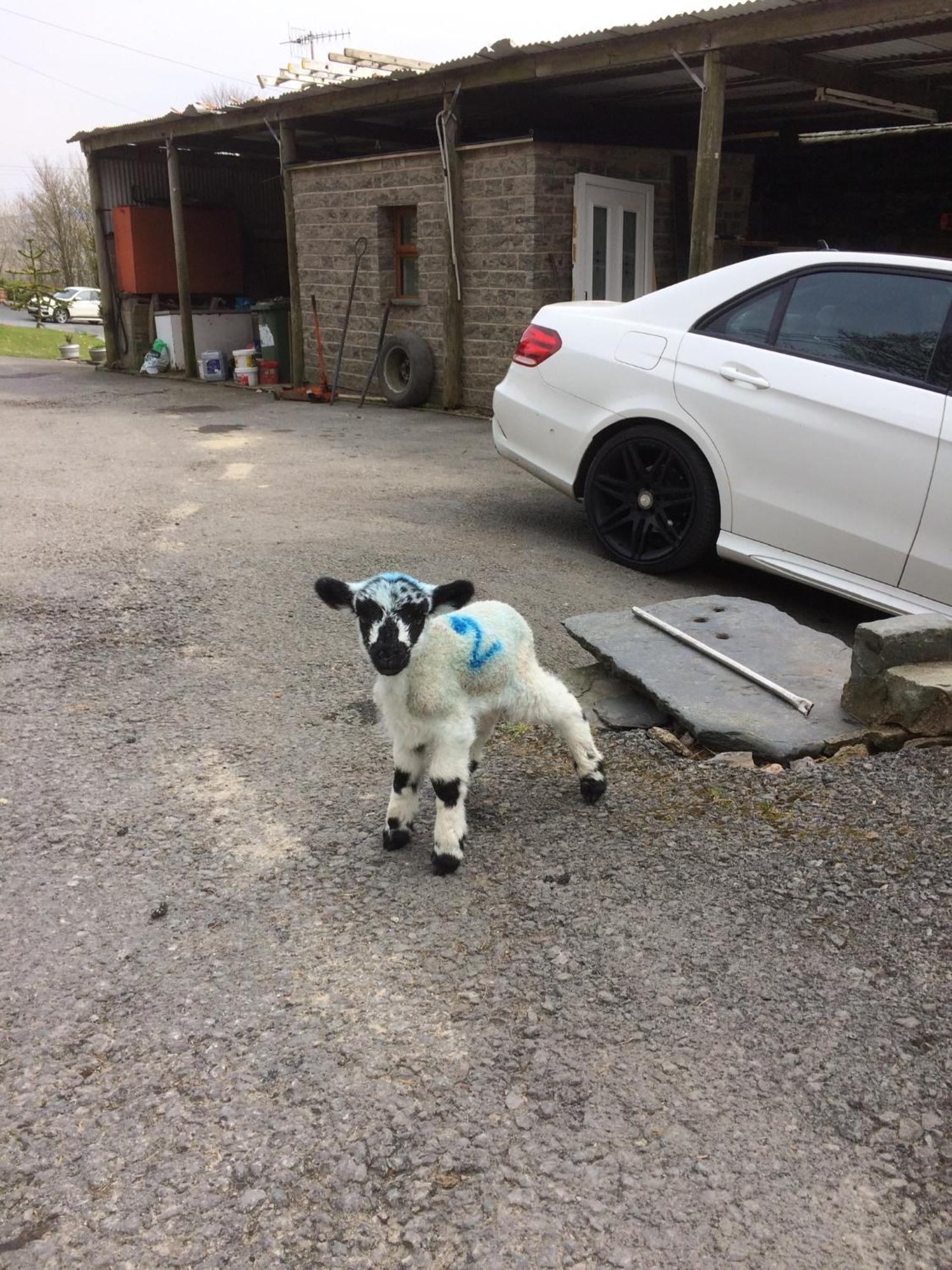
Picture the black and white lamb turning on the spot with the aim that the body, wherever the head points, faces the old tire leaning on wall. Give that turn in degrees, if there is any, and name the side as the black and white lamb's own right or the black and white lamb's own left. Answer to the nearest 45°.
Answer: approximately 135° to the black and white lamb's own right

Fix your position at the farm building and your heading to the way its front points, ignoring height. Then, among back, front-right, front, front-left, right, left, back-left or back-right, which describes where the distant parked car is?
right

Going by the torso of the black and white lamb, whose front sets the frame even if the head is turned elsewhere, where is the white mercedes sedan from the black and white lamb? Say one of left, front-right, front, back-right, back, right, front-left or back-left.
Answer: back

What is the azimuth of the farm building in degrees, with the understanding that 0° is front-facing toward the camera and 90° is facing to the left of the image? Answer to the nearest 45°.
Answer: approximately 45°

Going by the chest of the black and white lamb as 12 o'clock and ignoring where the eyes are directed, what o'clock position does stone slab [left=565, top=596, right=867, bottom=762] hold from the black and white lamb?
The stone slab is roughly at 6 o'clock from the black and white lamb.

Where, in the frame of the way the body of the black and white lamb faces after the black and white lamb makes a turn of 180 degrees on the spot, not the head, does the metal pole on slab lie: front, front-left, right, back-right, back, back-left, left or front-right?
front

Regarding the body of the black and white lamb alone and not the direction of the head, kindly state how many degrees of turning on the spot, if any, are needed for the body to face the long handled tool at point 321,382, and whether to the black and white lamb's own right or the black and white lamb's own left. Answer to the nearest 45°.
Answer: approximately 135° to the black and white lamb's own right

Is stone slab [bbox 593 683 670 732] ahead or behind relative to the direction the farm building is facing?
ahead

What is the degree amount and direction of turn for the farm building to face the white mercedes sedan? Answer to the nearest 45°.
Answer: approximately 45° to its left

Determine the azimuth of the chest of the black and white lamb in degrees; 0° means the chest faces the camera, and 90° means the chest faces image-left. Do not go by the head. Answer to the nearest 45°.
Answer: approximately 45°

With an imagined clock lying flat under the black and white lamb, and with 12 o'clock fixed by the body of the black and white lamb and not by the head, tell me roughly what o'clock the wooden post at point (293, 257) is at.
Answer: The wooden post is roughly at 4 o'clock from the black and white lamb.

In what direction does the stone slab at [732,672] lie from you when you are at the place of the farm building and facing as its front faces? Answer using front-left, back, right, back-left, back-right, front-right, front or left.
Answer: front-left

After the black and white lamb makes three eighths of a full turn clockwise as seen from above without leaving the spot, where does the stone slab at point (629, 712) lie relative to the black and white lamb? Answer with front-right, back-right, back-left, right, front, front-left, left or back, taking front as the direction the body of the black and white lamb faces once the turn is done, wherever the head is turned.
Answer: front-right

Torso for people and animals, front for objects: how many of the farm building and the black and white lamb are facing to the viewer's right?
0
